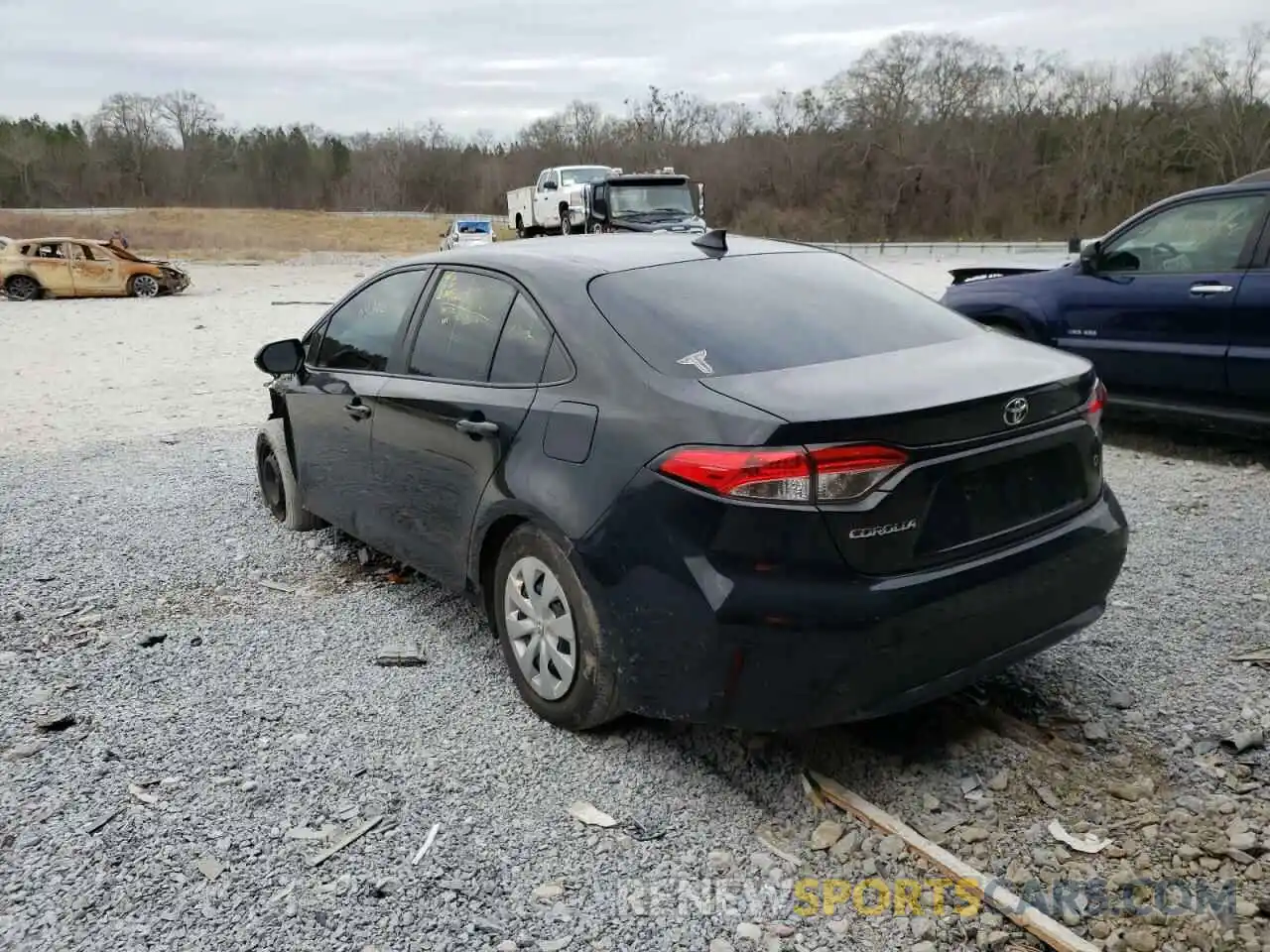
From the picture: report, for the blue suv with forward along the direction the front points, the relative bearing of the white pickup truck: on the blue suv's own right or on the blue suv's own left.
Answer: on the blue suv's own right

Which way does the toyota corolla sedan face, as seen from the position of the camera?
facing away from the viewer and to the left of the viewer

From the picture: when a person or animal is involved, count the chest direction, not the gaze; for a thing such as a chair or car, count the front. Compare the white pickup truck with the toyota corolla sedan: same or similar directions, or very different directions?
very different directions

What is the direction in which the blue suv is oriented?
to the viewer's left

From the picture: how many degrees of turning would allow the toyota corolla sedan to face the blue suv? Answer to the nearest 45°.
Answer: approximately 90° to its right

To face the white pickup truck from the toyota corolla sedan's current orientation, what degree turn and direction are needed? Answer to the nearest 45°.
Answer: approximately 45° to its right

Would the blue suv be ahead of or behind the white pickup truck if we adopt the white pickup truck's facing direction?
ahead

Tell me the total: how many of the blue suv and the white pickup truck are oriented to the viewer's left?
1

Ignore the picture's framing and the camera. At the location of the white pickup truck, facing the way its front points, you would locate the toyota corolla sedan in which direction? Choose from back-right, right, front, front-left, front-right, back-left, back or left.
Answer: front-right

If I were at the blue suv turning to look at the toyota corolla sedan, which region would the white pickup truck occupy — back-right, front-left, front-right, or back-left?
back-right

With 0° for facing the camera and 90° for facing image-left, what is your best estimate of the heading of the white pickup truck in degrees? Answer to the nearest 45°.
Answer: approximately 315°

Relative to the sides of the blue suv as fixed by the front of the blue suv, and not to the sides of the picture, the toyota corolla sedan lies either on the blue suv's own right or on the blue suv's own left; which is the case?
on the blue suv's own left
